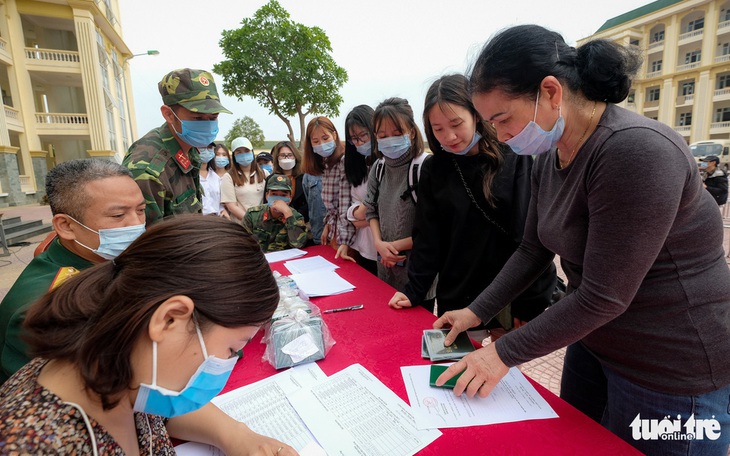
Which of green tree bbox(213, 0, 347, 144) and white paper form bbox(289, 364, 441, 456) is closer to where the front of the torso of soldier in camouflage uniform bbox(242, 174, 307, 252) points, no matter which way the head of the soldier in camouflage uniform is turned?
the white paper form

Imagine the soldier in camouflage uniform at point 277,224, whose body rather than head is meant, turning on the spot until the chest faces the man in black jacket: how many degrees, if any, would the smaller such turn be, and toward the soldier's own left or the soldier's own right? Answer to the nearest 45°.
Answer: approximately 90° to the soldier's own left

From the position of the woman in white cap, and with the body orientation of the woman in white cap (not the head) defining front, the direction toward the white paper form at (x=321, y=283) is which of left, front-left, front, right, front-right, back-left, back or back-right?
front

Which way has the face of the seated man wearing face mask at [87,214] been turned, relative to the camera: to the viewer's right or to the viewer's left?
to the viewer's right

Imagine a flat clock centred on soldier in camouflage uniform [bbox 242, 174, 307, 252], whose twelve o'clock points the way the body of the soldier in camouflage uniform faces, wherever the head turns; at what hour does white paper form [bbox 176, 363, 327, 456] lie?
The white paper form is roughly at 12 o'clock from the soldier in camouflage uniform.

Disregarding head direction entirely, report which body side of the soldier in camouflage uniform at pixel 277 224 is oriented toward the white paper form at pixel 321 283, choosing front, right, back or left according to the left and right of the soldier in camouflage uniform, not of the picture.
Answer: front

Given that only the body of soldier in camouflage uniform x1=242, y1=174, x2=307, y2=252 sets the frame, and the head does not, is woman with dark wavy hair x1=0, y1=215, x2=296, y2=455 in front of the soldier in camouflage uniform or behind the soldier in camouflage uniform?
in front

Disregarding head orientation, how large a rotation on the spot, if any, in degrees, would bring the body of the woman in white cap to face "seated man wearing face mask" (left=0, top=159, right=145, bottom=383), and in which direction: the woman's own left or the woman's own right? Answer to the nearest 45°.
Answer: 0° — they already face them

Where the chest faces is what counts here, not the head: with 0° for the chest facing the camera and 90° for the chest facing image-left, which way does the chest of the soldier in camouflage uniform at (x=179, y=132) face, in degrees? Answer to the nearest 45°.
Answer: approximately 315°

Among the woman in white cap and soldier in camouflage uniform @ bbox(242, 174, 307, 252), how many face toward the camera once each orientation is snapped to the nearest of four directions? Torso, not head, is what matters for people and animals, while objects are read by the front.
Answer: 2

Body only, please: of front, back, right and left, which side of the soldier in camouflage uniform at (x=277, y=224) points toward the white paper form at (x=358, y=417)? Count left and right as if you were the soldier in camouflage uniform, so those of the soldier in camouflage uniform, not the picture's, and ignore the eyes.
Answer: front

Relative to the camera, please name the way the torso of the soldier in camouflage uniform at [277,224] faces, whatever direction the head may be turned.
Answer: toward the camera

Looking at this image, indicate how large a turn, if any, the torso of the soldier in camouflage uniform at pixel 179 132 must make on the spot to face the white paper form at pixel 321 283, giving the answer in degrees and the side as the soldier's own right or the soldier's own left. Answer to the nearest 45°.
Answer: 0° — they already face it
